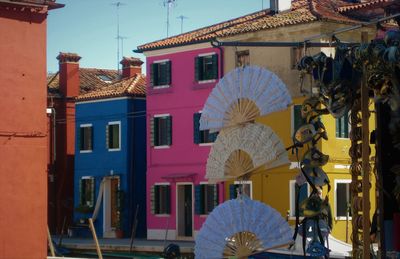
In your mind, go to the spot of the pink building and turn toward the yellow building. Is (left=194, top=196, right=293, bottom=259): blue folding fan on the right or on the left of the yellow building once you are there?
right

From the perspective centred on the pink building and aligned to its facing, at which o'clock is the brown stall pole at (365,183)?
The brown stall pole is roughly at 12 o'clock from the pink building.

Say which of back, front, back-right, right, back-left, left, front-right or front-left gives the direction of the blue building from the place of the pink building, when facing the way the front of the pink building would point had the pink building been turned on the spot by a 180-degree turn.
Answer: front-left

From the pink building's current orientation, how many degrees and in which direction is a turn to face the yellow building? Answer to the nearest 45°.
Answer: approximately 45° to its left

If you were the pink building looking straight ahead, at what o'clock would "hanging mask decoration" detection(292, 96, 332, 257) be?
The hanging mask decoration is roughly at 12 o'clock from the pink building.

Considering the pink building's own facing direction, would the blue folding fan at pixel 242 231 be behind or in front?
in front

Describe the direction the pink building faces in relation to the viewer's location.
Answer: facing the viewer

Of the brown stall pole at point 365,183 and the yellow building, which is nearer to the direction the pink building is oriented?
the brown stall pole

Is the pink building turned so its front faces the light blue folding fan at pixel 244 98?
yes

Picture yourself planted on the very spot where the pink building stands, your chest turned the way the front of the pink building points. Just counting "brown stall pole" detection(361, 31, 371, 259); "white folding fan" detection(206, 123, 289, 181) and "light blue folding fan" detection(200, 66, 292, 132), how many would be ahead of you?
3

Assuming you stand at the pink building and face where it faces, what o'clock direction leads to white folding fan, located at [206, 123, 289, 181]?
The white folding fan is roughly at 12 o'clock from the pink building.
